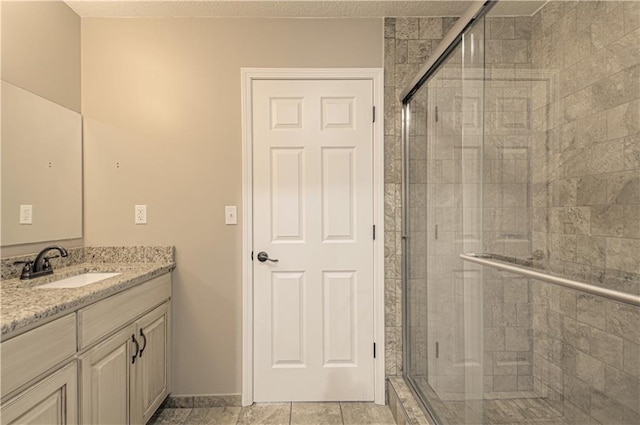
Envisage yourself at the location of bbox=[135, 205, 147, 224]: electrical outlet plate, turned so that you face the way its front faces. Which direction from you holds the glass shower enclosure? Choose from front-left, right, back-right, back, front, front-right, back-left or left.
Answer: front-left

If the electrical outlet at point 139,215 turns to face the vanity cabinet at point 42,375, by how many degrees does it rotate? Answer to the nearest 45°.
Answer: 0° — it already faces it

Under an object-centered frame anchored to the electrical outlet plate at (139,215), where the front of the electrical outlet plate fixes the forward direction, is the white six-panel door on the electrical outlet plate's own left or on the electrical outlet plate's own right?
on the electrical outlet plate's own left

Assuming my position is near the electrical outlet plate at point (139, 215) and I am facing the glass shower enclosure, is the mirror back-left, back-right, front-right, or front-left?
back-right

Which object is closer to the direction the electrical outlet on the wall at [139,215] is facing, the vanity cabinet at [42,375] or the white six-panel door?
the vanity cabinet

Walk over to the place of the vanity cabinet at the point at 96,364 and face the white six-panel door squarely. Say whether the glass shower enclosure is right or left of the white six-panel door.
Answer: right

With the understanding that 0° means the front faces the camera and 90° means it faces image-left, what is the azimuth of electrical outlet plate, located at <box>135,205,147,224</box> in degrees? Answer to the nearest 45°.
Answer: approximately 0°

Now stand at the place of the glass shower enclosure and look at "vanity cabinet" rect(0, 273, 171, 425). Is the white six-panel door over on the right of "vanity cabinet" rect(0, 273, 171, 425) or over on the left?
right

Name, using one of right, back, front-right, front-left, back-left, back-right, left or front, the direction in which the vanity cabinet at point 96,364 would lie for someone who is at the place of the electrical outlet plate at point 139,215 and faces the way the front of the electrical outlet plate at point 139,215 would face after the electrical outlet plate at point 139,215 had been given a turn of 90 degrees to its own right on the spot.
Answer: left
